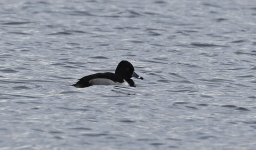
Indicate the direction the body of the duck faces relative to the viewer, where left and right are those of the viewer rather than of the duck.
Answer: facing to the right of the viewer
